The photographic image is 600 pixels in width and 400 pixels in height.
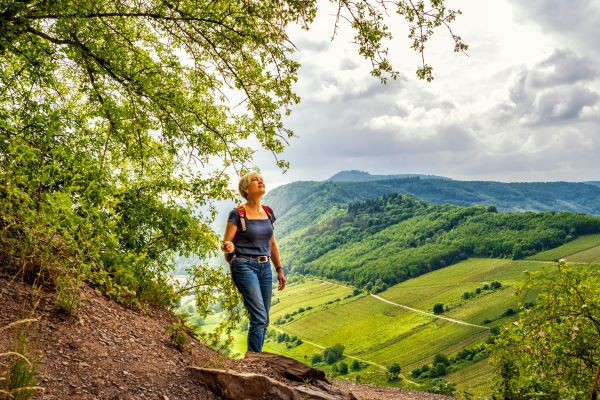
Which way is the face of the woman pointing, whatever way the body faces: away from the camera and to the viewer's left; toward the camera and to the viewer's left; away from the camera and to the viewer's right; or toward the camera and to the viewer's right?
toward the camera and to the viewer's right

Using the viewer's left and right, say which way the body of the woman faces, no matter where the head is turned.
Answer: facing the viewer and to the right of the viewer
